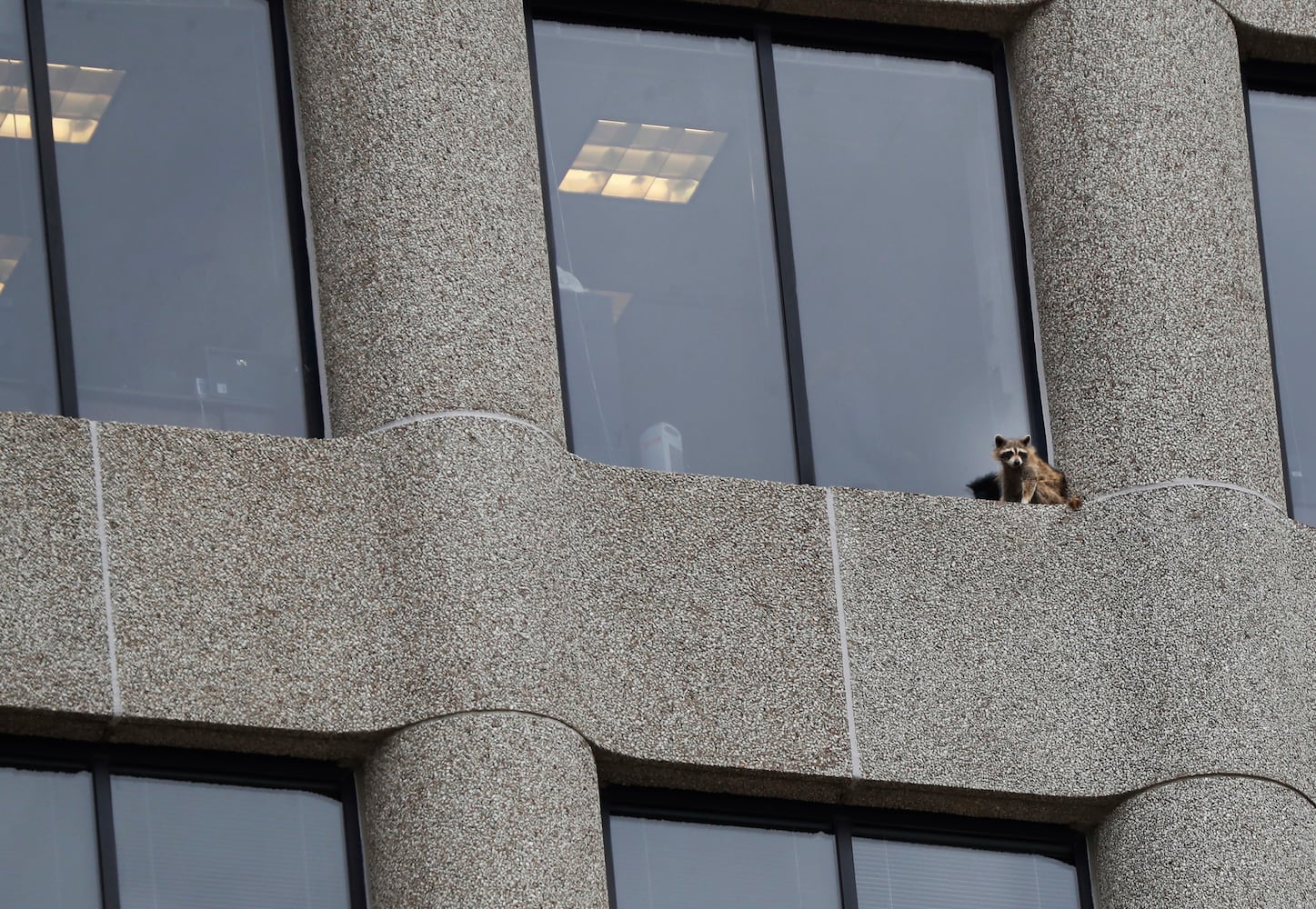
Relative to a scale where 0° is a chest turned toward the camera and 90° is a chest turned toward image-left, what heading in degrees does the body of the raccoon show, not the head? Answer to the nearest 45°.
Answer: approximately 45°

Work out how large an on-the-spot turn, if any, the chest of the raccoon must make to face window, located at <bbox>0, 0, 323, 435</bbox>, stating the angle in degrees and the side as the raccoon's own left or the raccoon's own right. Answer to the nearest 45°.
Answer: approximately 45° to the raccoon's own right

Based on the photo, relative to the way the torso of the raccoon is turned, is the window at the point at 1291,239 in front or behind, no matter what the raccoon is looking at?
behind
